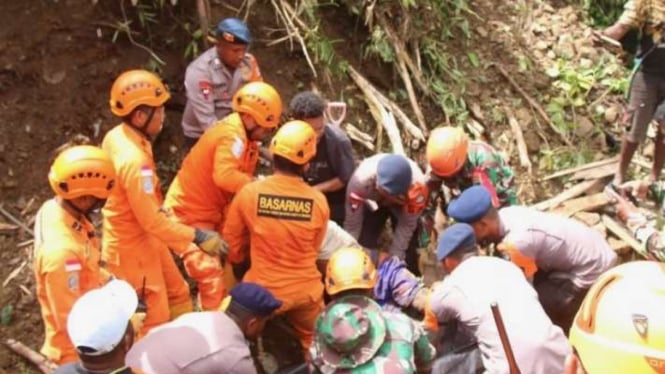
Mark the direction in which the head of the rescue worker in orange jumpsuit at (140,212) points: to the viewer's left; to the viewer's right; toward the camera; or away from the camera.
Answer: to the viewer's right

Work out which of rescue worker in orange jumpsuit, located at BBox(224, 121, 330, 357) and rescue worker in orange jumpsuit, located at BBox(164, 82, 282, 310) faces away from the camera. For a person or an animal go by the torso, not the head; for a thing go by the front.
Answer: rescue worker in orange jumpsuit, located at BBox(224, 121, 330, 357)

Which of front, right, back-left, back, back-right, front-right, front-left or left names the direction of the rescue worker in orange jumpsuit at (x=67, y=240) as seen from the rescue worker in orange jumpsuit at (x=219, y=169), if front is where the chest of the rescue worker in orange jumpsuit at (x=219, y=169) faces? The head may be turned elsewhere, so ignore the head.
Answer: back-right

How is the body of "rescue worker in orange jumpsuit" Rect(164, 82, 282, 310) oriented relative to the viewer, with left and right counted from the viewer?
facing to the right of the viewer

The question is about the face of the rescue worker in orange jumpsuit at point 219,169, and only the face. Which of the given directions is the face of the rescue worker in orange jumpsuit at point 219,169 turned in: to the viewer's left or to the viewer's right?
to the viewer's right

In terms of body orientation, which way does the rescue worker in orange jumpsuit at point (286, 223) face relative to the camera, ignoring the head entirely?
away from the camera

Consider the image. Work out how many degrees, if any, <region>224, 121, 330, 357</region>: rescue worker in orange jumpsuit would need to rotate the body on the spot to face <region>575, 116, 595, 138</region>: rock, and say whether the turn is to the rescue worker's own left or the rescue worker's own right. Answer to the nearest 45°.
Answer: approximately 45° to the rescue worker's own right

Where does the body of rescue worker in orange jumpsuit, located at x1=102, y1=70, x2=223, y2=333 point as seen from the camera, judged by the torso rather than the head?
to the viewer's right

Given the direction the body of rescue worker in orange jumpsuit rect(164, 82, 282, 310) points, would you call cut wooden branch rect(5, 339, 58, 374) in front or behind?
behind

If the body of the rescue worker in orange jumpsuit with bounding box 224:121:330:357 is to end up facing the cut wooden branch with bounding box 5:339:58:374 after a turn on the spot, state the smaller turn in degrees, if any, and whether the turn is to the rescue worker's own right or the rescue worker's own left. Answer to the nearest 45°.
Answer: approximately 90° to the rescue worker's own left

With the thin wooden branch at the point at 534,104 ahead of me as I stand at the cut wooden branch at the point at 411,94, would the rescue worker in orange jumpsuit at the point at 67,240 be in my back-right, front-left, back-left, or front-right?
back-right

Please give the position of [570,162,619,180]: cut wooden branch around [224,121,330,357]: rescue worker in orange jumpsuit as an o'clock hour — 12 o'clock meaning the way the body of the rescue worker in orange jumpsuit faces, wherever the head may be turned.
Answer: The cut wooden branch is roughly at 2 o'clock from the rescue worker in orange jumpsuit.

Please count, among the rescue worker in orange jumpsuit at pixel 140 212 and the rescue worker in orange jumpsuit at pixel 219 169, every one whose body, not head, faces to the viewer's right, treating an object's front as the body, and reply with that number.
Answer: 2
